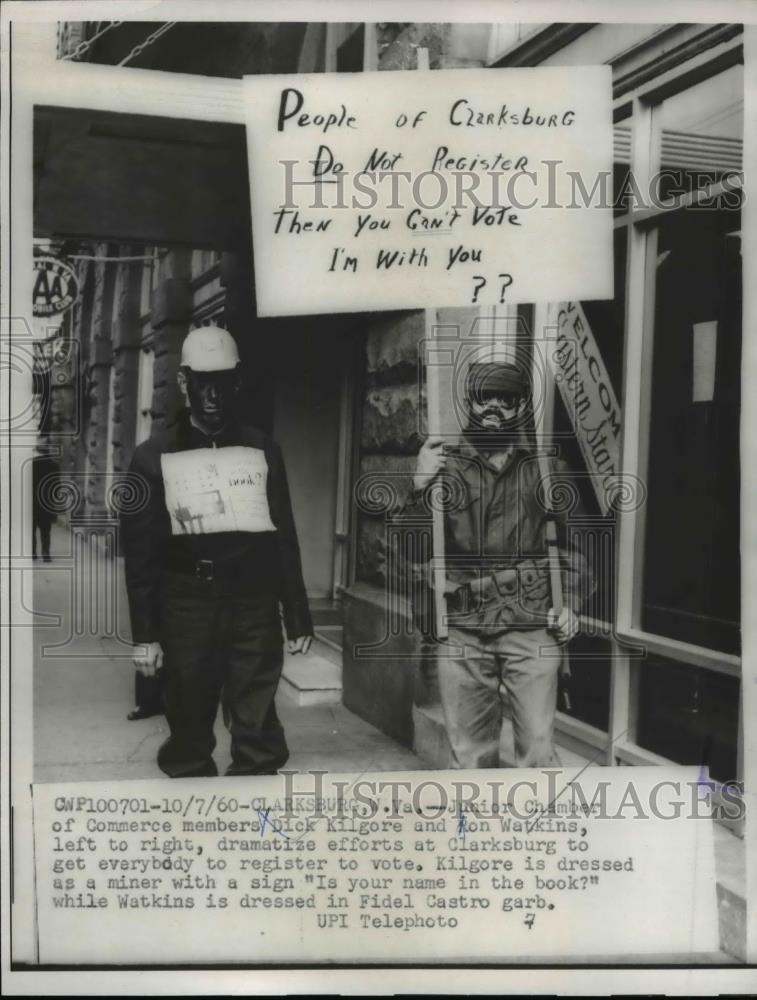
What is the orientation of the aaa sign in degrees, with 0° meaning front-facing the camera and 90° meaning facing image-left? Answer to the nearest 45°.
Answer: approximately 0°

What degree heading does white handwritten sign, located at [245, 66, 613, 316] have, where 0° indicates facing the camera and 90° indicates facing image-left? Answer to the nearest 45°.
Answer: approximately 0°

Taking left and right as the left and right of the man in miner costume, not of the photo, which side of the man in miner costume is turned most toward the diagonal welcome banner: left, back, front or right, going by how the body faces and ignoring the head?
left

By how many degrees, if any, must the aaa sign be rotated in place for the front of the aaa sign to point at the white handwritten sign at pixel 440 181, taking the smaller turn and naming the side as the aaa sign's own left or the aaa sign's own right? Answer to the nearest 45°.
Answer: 0° — it already faces it

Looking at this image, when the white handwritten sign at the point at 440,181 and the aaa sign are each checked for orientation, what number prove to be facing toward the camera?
2
